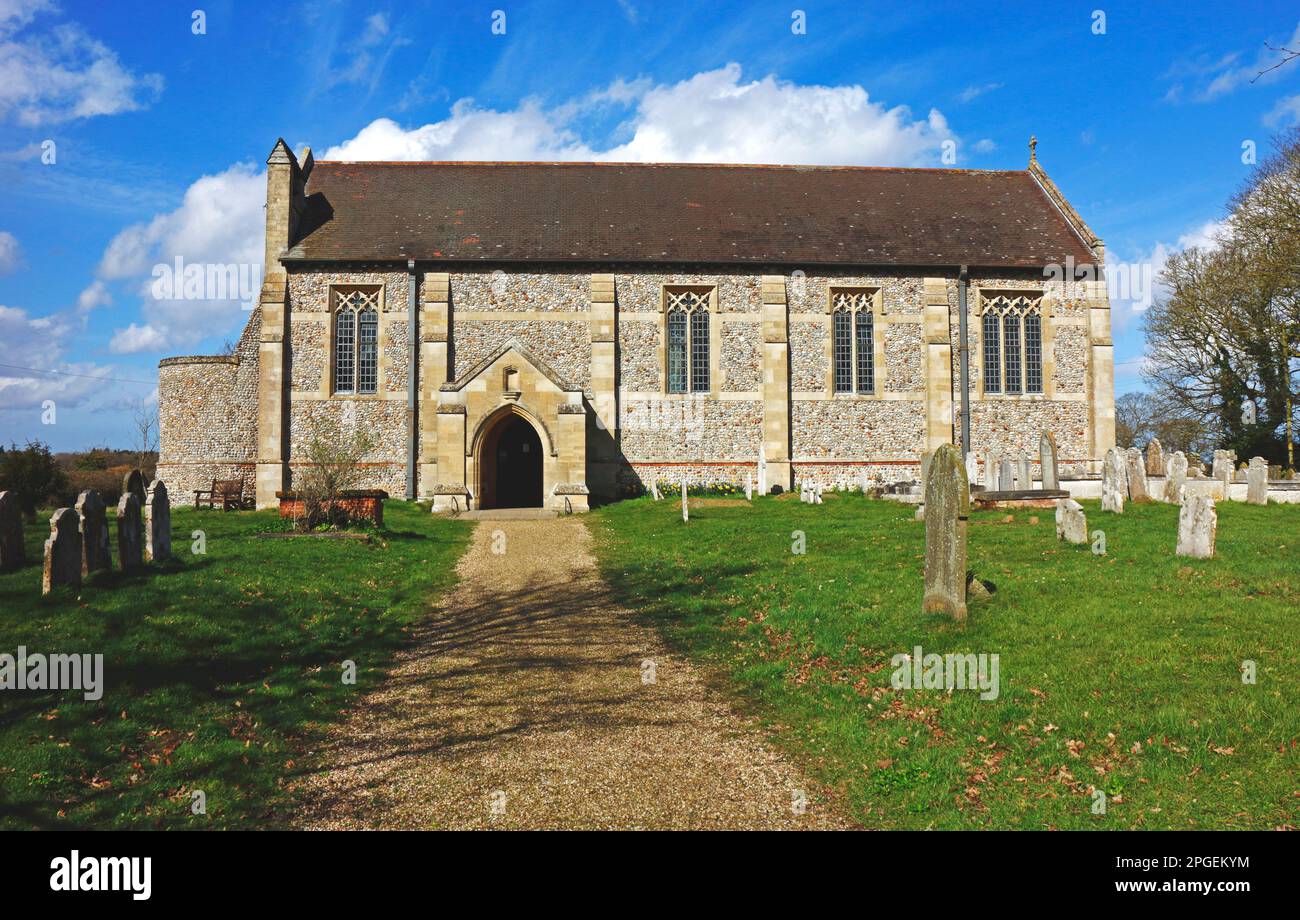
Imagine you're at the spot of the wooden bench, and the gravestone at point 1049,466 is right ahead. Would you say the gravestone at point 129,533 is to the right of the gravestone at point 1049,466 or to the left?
right

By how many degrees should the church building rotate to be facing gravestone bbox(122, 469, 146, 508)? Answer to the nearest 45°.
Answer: approximately 45° to its right

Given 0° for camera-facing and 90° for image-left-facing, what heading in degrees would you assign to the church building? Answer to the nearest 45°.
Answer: approximately 0°

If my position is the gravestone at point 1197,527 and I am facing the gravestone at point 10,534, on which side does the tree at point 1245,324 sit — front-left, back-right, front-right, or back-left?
back-right

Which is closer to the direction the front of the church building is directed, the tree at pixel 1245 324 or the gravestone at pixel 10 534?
the gravestone

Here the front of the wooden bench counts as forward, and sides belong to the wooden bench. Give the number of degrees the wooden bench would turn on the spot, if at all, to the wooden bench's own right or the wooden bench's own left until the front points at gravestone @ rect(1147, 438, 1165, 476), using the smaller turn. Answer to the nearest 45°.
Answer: approximately 90° to the wooden bench's own left

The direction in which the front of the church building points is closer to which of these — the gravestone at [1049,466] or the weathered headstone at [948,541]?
the weathered headstone

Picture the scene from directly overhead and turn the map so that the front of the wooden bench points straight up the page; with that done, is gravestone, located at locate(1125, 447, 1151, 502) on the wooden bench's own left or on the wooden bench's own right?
on the wooden bench's own left
